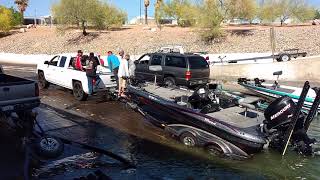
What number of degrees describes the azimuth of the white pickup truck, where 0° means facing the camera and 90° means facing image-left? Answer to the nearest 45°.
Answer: approximately 135°

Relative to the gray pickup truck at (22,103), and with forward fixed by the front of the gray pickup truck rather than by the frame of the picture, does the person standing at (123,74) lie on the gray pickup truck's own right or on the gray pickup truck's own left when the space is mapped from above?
on the gray pickup truck's own right

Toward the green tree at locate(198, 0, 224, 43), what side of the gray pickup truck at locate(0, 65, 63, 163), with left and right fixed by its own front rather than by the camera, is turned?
right

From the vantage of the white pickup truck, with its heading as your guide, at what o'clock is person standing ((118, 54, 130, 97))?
The person standing is roughly at 6 o'clock from the white pickup truck.

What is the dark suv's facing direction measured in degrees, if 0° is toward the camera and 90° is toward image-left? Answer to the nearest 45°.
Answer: approximately 135°

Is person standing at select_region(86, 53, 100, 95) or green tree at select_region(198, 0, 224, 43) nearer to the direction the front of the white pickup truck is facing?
the green tree

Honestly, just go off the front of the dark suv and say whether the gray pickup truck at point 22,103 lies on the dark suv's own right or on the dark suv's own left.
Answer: on the dark suv's own left

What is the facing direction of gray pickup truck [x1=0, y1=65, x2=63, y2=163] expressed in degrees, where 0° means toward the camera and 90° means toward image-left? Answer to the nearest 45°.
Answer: approximately 135°
